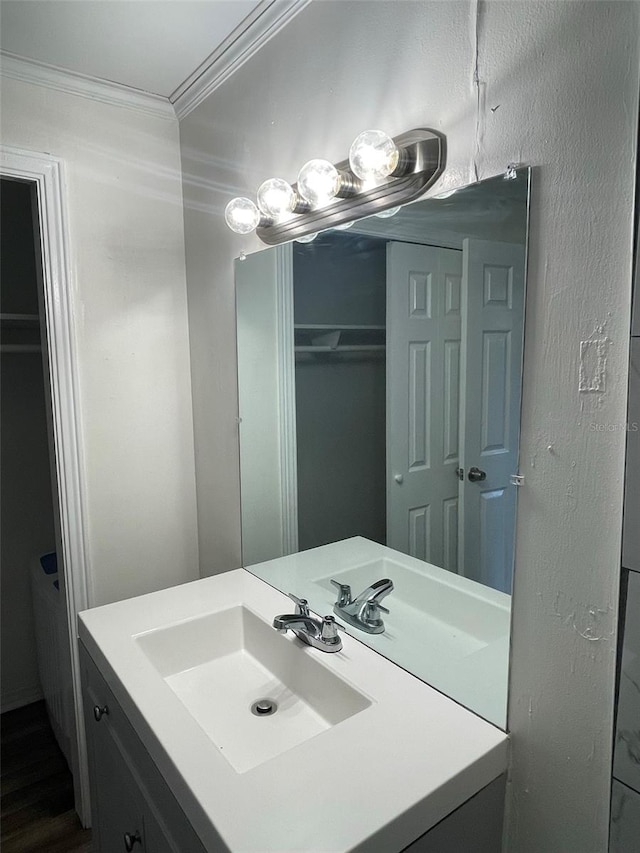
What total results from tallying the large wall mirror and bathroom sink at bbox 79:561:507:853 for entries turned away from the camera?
0

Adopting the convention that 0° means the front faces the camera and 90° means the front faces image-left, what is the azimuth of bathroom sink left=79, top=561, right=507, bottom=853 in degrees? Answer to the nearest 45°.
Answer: approximately 45°

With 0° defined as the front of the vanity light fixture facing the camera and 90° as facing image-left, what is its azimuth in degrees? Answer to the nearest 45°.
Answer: approximately 45°

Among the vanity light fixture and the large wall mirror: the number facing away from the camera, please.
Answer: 0

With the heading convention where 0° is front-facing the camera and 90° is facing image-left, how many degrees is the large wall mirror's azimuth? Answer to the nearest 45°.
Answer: approximately 45°

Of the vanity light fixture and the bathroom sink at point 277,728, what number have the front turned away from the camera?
0
